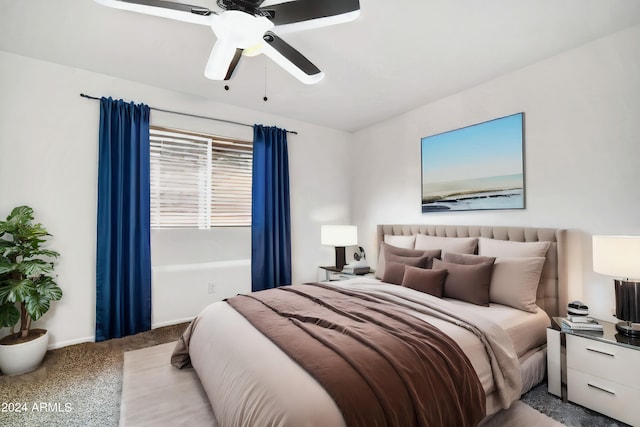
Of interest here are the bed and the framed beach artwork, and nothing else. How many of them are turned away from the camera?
0

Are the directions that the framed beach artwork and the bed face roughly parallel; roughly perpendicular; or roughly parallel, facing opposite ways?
roughly parallel

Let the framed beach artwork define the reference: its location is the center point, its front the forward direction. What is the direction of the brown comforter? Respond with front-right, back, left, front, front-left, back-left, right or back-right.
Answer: front-left

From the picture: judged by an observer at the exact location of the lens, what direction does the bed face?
facing the viewer and to the left of the viewer

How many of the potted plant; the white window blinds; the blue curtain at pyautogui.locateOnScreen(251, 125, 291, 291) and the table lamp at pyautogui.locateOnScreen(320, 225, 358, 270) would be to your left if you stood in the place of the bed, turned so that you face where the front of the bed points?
0

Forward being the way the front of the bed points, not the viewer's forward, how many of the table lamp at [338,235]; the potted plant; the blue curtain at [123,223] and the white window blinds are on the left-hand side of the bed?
0

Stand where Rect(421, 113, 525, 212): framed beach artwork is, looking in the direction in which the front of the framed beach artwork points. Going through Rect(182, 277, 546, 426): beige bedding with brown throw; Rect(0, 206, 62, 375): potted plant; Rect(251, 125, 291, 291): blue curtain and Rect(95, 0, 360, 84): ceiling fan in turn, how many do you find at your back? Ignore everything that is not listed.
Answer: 0

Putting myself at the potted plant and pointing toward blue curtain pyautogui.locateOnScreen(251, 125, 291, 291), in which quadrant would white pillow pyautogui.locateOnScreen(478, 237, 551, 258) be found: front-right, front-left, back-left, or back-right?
front-right

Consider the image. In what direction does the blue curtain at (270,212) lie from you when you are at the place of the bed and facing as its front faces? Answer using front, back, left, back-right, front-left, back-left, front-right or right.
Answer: right

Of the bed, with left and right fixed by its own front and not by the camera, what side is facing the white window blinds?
right

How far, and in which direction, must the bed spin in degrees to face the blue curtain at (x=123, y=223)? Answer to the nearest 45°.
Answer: approximately 45° to its right

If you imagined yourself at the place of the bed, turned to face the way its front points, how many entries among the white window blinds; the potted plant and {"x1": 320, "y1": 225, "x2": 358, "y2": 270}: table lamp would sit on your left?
0

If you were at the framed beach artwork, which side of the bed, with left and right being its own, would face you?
back

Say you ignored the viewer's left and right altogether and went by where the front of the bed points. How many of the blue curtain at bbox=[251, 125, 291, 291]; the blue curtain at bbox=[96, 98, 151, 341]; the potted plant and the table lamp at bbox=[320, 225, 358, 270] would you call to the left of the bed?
0

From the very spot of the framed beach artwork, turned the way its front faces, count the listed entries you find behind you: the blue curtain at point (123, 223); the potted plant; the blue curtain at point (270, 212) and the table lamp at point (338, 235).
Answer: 0
